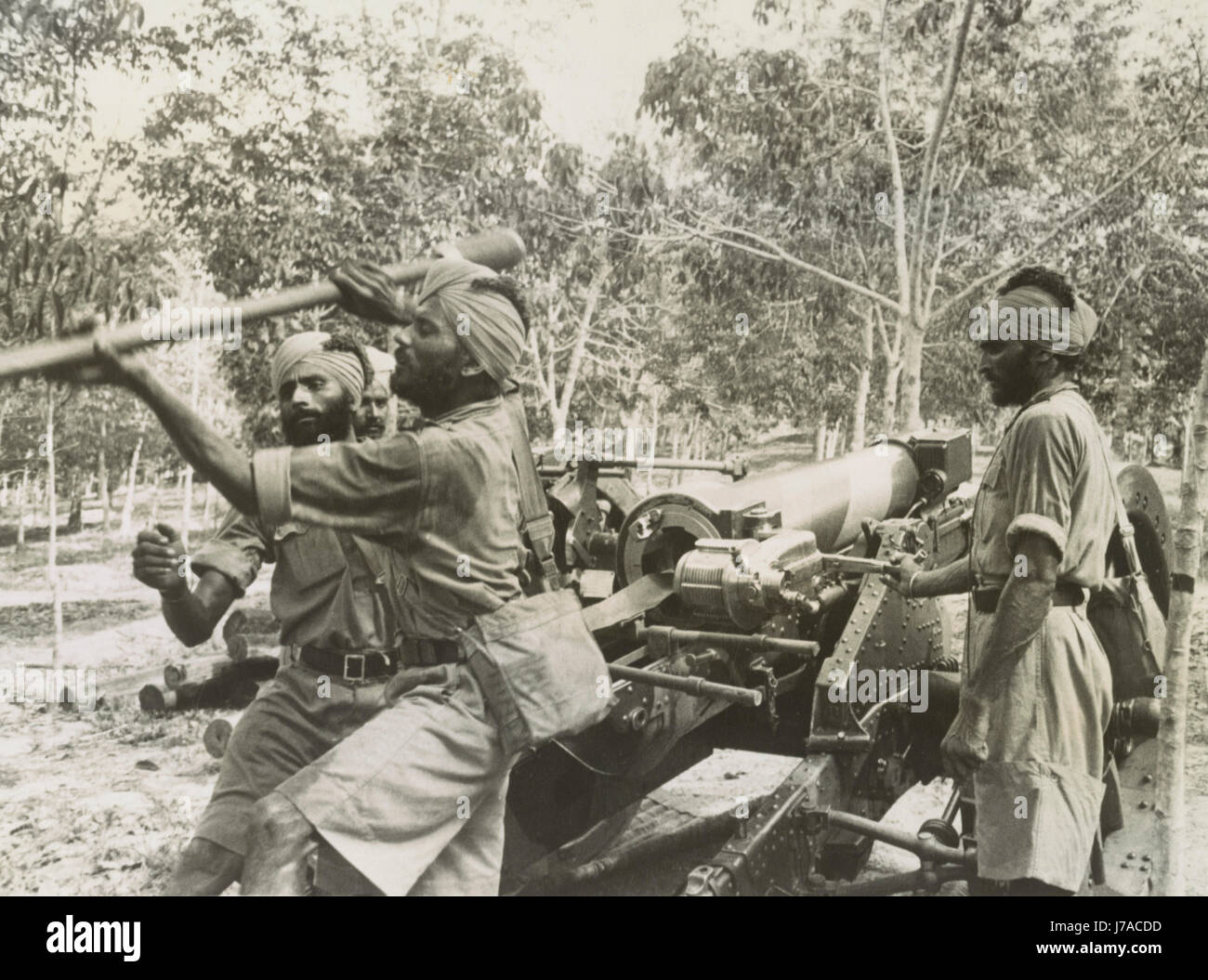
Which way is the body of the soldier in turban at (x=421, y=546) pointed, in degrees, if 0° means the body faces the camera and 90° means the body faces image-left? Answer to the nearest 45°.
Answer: approximately 90°

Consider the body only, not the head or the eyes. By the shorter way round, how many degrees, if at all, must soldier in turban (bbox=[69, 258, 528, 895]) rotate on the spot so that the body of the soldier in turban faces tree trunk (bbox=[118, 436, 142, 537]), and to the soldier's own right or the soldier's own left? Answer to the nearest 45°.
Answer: approximately 45° to the soldier's own right

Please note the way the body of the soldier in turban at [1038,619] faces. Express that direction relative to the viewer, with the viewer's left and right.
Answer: facing to the left of the viewer

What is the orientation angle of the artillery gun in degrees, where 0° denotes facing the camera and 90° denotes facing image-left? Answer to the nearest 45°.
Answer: approximately 225°

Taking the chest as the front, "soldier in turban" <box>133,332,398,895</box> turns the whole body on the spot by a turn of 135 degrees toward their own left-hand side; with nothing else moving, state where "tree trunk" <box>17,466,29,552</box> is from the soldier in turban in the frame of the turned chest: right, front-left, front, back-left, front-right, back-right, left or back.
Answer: back-left

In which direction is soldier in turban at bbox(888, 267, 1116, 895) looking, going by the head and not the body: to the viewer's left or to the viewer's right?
to the viewer's left

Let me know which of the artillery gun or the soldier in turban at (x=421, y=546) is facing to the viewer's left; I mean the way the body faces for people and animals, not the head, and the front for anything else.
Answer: the soldier in turban

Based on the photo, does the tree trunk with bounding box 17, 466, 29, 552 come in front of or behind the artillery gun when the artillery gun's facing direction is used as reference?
behind

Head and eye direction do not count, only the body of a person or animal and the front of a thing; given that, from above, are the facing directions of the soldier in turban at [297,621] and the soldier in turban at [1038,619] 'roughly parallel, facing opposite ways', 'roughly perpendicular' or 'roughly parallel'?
roughly perpendicular
